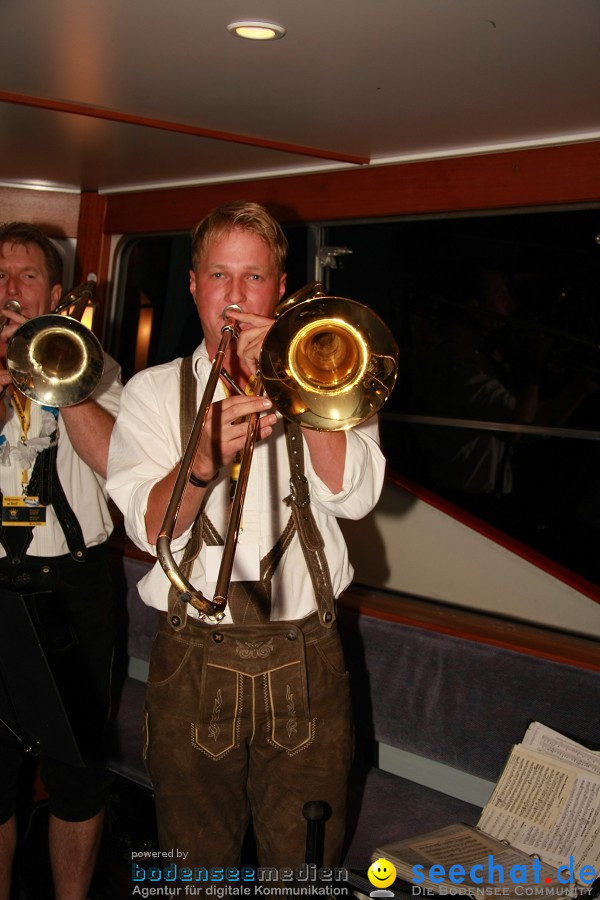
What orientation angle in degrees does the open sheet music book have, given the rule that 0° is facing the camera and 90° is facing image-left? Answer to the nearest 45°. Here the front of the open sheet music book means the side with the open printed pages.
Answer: approximately 45°
